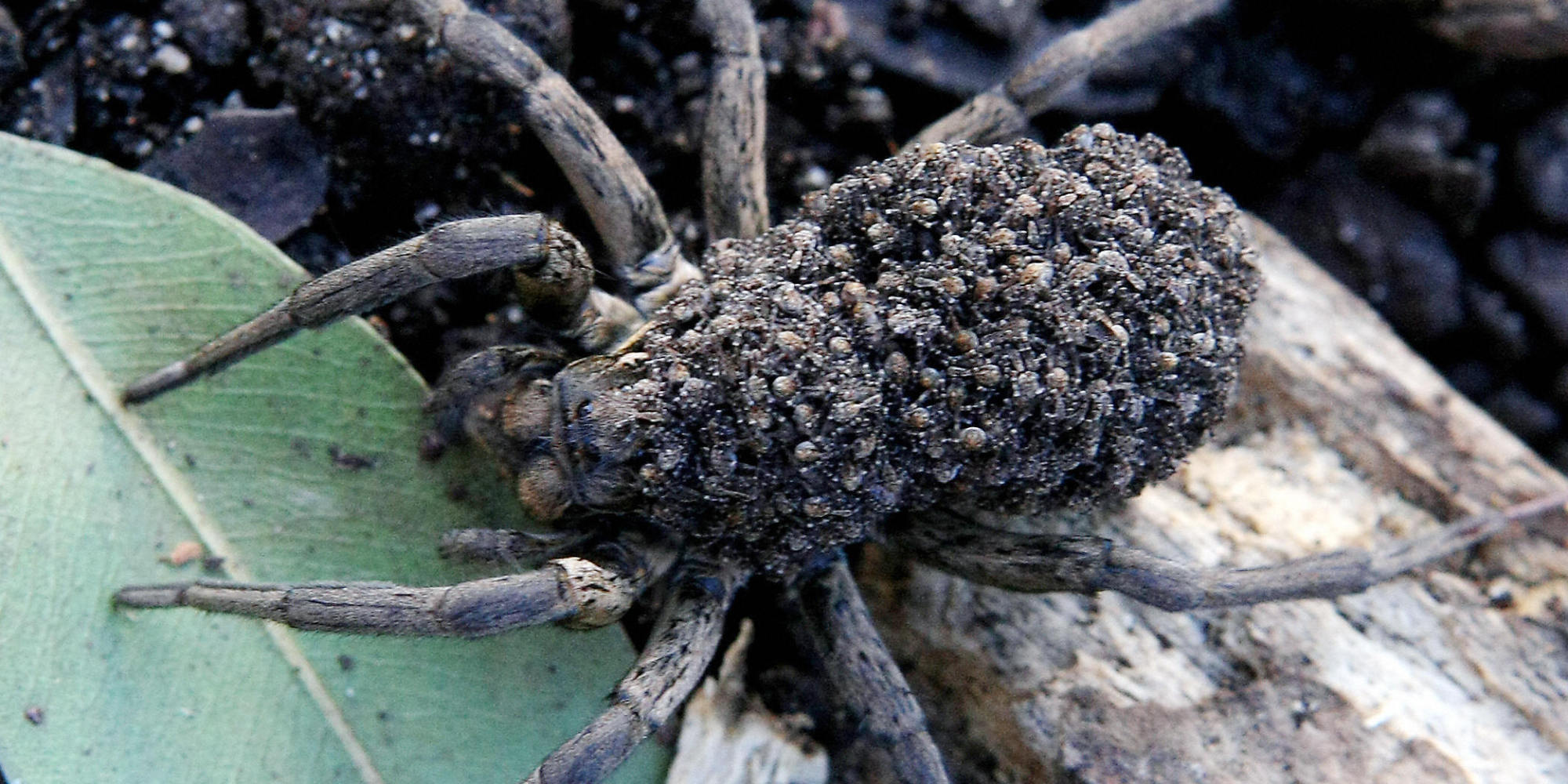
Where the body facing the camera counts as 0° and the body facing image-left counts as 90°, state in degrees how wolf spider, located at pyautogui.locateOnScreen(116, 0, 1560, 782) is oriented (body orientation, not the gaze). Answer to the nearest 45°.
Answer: approximately 90°
